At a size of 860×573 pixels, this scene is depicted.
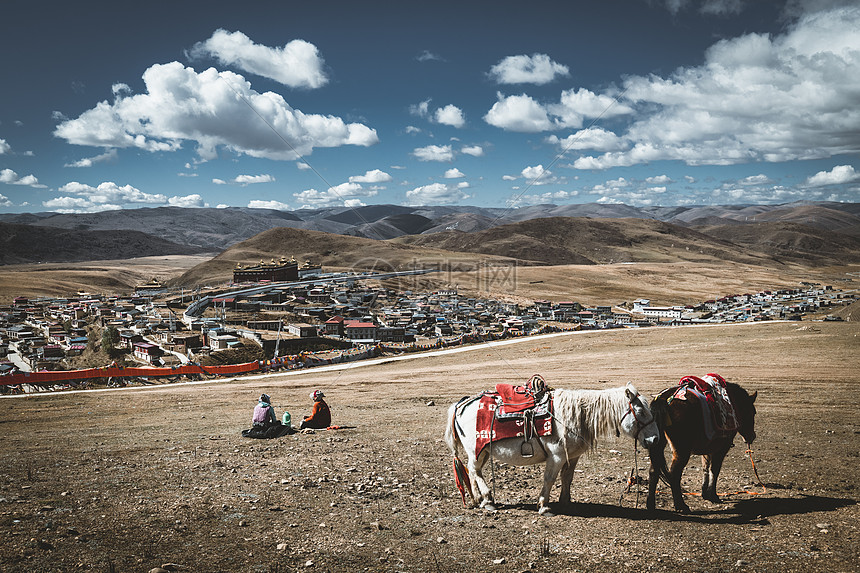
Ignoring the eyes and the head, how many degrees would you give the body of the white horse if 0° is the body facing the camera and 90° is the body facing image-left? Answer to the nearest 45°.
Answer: approximately 270°

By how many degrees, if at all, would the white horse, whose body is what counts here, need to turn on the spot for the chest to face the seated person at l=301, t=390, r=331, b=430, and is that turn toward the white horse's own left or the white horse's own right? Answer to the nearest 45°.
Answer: approximately 135° to the white horse's own left

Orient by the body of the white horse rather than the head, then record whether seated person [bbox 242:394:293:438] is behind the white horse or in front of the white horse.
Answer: behind
